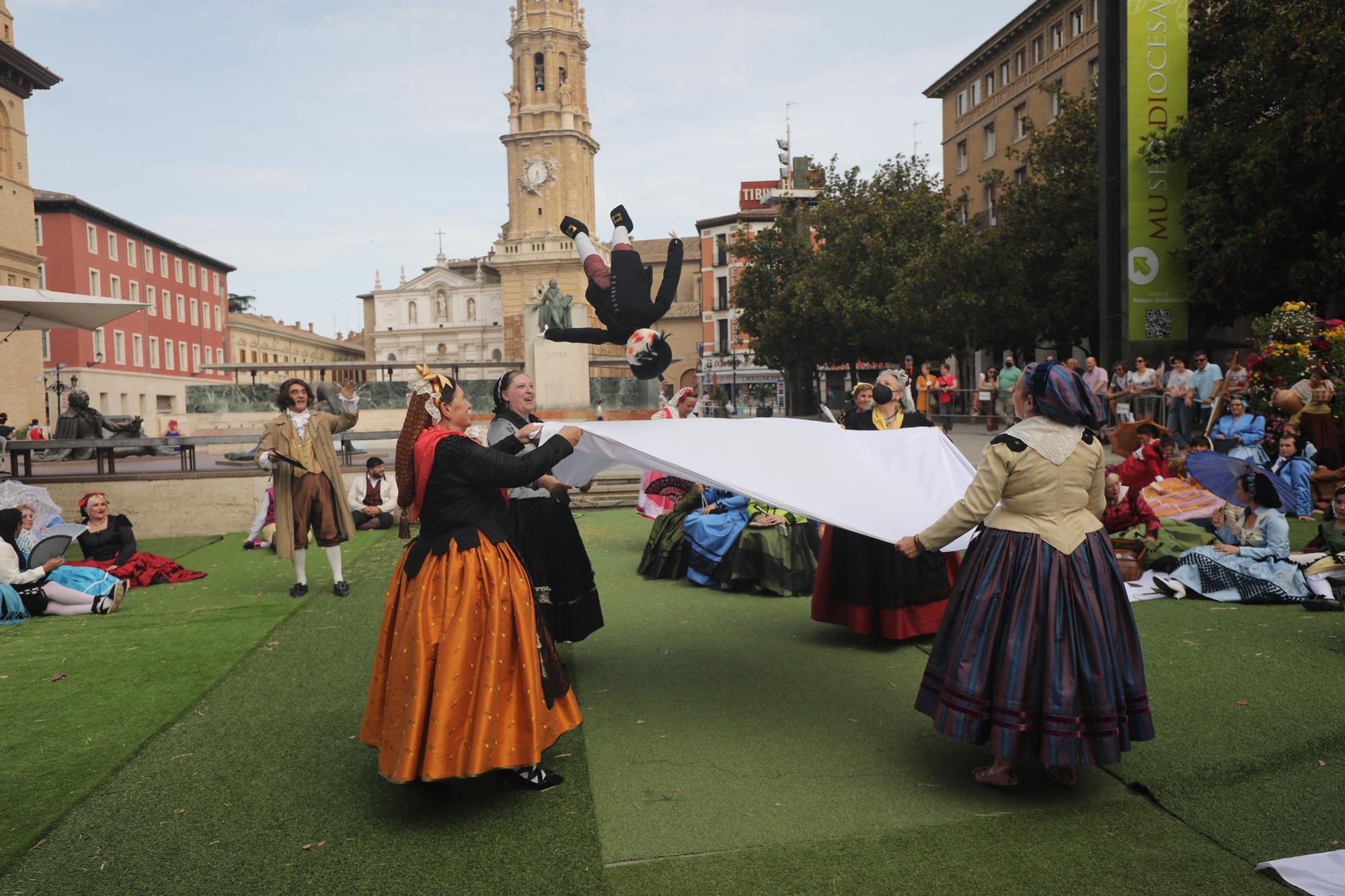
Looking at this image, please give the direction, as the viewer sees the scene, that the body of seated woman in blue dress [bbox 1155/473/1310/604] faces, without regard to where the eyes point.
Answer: to the viewer's left

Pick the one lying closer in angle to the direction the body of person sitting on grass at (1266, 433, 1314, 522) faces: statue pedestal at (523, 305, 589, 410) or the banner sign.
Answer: the statue pedestal

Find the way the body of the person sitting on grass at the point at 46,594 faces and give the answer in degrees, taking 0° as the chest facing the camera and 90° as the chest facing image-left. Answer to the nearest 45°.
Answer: approximately 270°

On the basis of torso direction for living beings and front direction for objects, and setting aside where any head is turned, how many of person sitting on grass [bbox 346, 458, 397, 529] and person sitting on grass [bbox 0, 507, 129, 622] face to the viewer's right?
1

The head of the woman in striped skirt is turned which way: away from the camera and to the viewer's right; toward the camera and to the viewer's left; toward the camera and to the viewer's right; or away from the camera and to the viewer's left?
away from the camera and to the viewer's left

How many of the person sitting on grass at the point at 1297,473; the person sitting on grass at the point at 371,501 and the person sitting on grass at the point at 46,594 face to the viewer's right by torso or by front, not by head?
1

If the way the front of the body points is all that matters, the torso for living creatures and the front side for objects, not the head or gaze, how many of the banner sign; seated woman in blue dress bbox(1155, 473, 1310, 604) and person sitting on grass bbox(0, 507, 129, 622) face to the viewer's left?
1

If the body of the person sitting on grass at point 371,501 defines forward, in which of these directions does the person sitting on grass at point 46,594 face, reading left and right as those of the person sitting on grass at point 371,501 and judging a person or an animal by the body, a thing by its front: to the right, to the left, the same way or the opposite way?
to the left

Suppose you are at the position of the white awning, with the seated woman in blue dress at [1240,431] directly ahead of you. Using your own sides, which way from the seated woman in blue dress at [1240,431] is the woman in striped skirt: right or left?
right

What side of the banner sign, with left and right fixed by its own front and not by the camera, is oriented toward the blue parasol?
front

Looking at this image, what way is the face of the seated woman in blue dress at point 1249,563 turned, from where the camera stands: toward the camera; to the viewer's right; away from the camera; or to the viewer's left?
to the viewer's left
